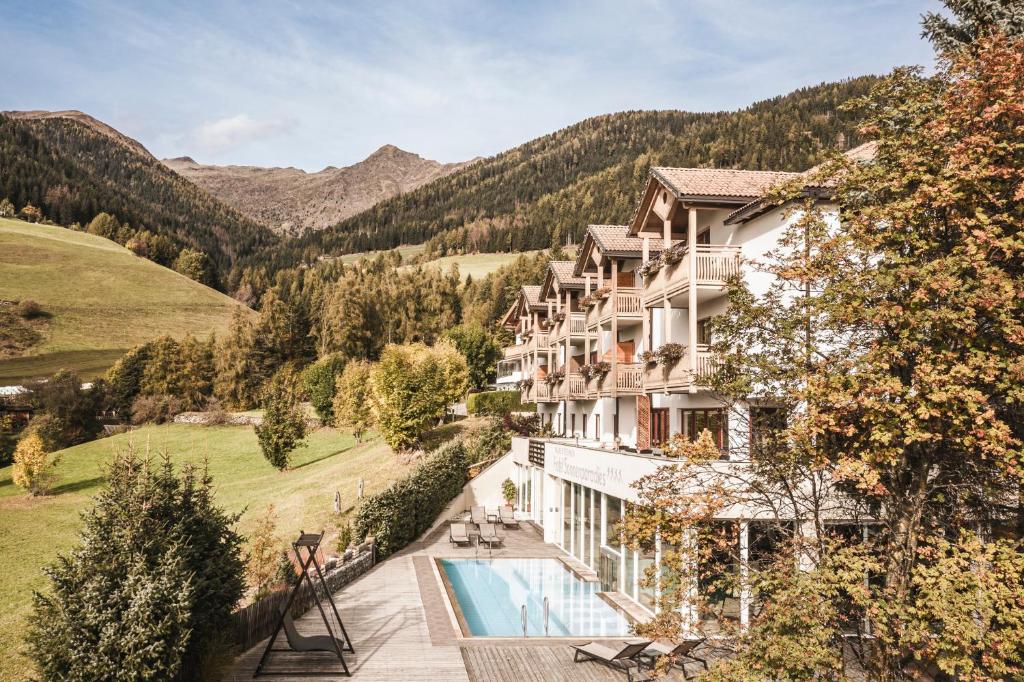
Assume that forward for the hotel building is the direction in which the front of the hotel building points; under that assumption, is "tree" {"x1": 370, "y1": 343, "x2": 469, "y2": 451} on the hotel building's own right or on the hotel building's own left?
on the hotel building's own right

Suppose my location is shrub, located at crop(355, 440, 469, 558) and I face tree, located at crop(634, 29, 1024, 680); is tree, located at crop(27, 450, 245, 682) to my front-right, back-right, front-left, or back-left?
front-right

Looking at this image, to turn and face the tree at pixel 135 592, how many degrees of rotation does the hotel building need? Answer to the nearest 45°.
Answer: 0° — it already faces it

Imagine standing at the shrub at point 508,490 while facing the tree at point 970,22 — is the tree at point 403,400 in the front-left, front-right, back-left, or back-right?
back-right

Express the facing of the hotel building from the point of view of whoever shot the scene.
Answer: facing the viewer and to the left of the viewer

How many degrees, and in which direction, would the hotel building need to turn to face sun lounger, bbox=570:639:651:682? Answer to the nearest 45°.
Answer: approximately 45° to its left

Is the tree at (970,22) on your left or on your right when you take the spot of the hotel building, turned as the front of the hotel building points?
on your left

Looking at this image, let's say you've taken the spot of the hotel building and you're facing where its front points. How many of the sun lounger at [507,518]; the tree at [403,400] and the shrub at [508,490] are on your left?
0

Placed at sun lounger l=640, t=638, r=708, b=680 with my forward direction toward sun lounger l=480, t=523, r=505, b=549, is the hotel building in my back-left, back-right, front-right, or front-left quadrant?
front-right
